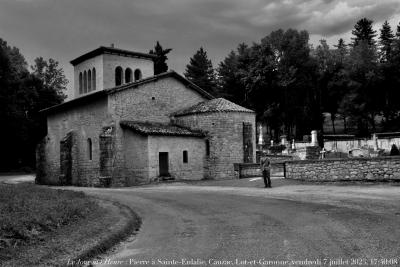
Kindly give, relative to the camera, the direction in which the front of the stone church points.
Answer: facing away from the viewer and to the left of the viewer
